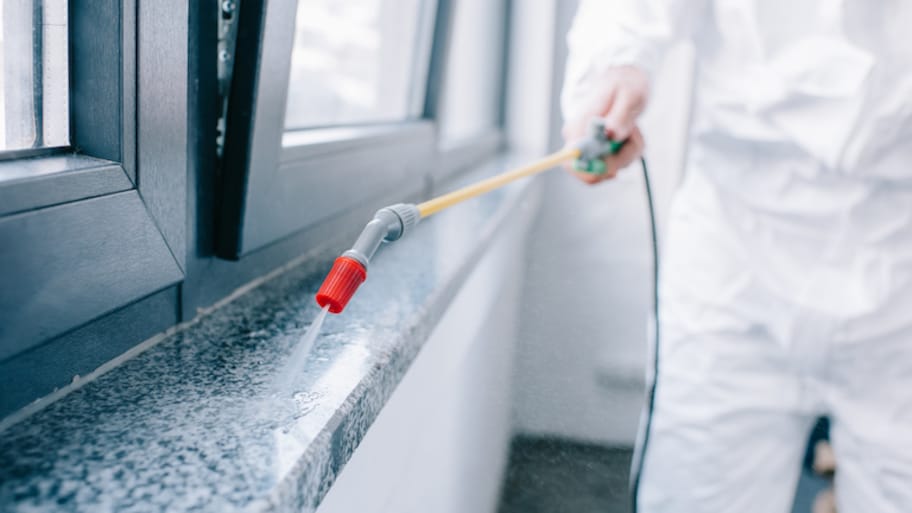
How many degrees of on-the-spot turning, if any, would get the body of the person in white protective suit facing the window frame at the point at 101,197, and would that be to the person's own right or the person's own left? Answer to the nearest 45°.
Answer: approximately 45° to the person's own right

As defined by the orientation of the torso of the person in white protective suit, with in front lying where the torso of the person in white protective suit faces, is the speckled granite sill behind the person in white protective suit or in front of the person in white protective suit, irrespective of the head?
in front
